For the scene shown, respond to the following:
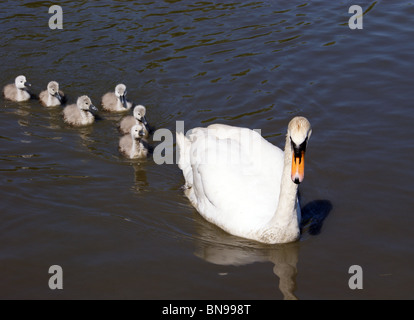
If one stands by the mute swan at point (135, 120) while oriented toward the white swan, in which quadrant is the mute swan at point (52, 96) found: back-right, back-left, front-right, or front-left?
back-right

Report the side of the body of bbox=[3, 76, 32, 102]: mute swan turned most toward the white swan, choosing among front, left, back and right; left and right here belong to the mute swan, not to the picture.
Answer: front

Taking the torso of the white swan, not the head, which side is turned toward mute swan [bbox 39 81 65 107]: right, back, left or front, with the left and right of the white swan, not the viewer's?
back

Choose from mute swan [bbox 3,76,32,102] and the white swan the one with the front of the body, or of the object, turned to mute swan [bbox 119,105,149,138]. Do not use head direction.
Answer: mute swan [bbox 3,76,32,102]

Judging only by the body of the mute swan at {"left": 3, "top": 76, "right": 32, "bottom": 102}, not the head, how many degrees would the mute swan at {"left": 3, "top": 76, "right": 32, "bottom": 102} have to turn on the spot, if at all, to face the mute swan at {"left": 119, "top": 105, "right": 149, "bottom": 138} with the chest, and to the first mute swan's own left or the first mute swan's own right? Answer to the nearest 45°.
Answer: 0° — it already faces it

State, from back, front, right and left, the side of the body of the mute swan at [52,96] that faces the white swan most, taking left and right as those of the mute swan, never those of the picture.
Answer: front

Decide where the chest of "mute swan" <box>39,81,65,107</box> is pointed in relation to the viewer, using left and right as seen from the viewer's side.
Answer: facing the viewer and to the right of the viewer

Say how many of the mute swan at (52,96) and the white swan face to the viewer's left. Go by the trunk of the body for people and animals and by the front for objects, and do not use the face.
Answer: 0

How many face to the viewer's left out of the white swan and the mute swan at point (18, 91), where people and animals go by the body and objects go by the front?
0

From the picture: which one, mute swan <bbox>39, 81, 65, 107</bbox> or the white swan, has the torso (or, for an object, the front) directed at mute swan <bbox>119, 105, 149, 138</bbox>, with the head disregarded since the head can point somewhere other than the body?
mute swan <bbox>39, 81, 65, 107</bbox>

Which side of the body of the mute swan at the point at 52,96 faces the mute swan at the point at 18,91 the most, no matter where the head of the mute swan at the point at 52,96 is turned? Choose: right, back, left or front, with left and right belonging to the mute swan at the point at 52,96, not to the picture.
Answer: back
